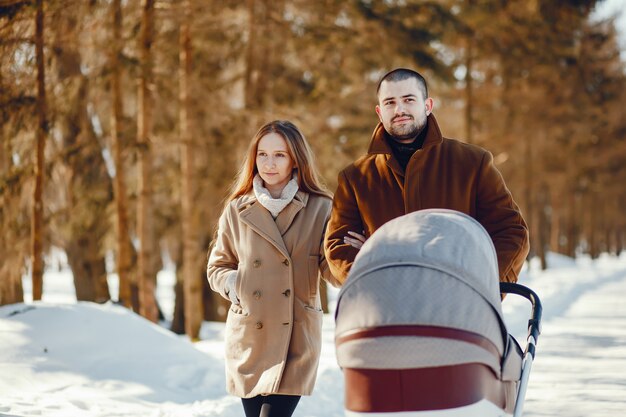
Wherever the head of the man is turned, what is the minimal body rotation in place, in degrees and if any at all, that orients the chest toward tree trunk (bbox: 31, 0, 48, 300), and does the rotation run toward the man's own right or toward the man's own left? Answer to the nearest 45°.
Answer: approximately 135° to the man's own right

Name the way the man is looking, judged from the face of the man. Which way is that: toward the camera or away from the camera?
toward the camera

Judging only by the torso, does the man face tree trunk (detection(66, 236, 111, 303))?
no

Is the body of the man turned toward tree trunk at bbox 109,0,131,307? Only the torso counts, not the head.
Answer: no

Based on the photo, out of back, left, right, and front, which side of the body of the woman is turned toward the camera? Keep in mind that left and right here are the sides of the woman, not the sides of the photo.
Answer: front

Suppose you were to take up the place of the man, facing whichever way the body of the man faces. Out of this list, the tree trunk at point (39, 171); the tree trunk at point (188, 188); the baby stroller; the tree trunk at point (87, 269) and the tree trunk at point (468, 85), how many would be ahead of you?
1

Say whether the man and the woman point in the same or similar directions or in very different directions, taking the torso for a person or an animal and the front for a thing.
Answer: same or similar directions

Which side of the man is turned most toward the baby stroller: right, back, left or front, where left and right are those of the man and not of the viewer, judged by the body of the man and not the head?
front

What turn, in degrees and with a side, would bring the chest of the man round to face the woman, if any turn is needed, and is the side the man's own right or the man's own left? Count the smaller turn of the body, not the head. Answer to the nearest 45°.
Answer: approximately 90° to the man's own right

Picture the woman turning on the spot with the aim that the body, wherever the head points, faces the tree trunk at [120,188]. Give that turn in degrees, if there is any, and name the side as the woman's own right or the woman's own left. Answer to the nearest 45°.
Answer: approximately 180°

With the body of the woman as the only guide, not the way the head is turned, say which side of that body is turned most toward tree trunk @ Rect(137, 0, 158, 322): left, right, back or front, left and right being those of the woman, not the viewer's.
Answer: back

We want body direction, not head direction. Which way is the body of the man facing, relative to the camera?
toward the camera

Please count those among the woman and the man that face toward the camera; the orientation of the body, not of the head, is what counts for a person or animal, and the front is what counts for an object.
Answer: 2
